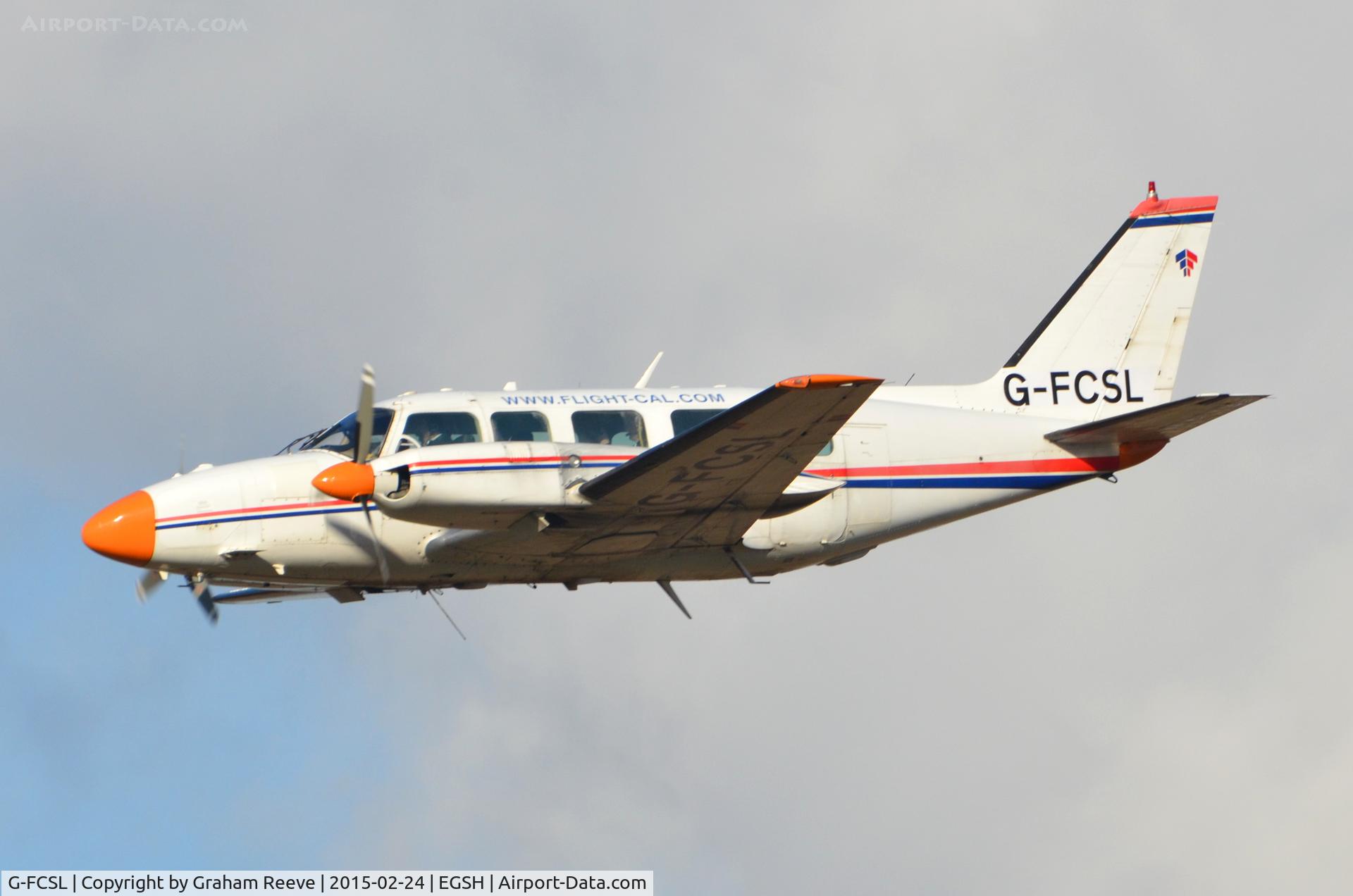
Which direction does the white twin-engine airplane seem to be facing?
to the viewer's left
